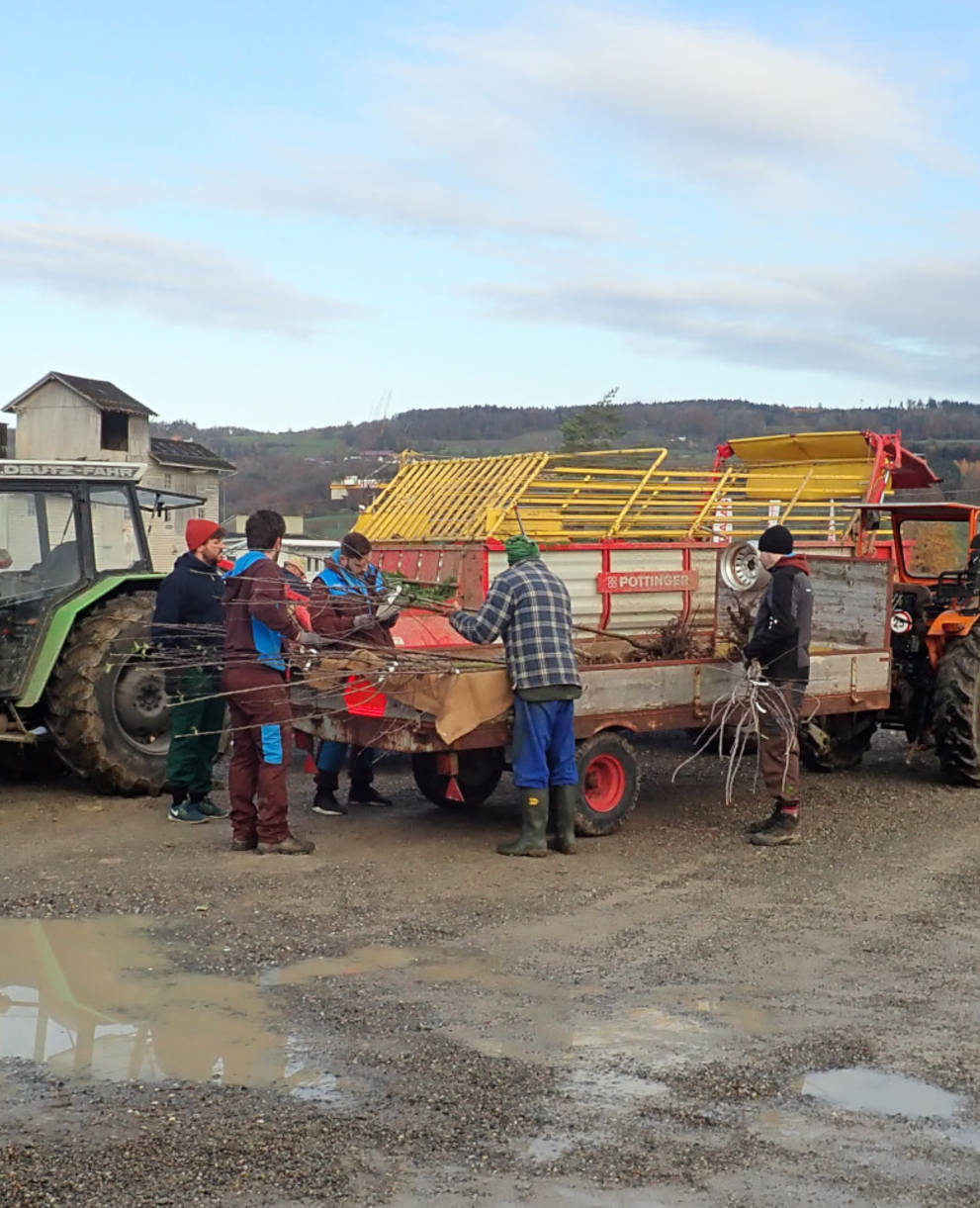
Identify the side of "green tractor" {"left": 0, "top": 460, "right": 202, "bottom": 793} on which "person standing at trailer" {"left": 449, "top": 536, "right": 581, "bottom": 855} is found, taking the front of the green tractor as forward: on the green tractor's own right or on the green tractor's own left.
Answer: on the green tractor's own left

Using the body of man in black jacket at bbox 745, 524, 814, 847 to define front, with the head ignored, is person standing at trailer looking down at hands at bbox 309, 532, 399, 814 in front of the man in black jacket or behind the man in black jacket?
in front

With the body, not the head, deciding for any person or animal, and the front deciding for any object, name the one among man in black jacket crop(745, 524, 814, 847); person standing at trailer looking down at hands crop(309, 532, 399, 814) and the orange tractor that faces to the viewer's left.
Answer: the man in black jacket

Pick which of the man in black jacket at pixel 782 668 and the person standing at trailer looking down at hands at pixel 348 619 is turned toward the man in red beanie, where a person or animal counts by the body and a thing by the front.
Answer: the man in black jacket

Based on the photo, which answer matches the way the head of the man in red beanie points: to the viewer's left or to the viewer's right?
to the viewer's right

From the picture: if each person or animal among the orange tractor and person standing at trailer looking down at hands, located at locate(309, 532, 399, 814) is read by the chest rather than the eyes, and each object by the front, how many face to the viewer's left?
0

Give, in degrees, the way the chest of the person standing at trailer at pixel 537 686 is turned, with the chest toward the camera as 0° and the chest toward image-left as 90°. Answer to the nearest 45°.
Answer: approximately 135°

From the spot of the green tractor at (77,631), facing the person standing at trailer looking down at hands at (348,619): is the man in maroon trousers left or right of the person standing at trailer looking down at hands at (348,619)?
right

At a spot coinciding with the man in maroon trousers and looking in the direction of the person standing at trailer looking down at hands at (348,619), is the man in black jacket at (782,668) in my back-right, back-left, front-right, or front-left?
front-right

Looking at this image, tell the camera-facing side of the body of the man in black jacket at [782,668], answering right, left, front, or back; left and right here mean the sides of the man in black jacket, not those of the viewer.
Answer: left

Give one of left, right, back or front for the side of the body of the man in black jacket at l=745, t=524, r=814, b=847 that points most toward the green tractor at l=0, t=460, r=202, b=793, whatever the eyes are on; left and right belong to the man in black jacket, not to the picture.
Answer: front

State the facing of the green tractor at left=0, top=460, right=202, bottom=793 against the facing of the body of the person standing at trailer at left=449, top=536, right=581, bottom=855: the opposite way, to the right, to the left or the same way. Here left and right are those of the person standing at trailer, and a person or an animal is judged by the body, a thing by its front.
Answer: to the left

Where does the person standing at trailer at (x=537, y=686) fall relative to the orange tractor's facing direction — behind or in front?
behind

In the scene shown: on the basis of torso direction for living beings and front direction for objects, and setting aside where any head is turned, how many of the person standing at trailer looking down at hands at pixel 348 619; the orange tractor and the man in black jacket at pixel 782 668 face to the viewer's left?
1

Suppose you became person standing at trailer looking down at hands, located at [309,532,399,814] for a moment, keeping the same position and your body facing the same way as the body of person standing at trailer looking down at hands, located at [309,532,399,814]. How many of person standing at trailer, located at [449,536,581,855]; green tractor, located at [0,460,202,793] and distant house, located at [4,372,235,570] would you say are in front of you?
1

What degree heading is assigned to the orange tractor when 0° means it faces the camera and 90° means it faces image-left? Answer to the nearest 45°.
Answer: approximately 225°

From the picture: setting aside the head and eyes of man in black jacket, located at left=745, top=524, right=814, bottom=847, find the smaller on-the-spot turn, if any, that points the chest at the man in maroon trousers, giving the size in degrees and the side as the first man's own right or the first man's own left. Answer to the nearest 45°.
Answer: approximately 45° to the first man's own left

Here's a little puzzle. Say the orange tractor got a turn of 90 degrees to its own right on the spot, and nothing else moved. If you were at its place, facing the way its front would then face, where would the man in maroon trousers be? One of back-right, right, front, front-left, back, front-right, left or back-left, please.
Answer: right
